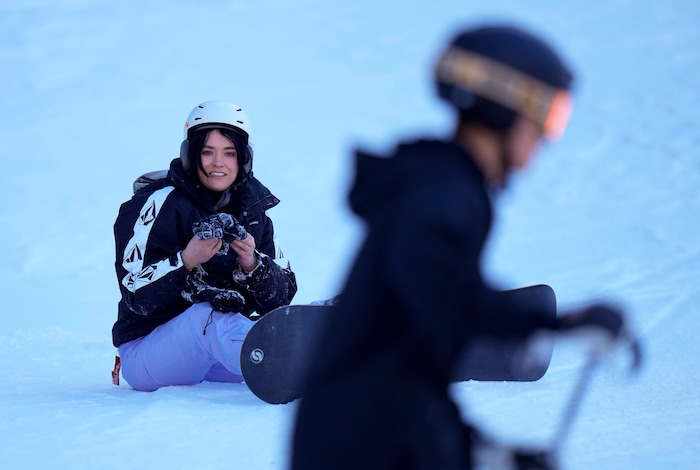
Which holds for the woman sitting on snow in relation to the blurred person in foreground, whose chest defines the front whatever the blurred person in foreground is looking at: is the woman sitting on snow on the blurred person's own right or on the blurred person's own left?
on the blurred person's own left

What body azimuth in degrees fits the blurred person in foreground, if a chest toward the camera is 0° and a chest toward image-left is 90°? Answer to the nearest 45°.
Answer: approximately 270°

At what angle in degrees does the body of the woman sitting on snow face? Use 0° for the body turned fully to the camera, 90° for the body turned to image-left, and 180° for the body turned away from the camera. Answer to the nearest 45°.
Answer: approximately 315°

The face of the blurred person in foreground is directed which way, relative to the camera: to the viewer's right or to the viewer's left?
to the viewer's right
